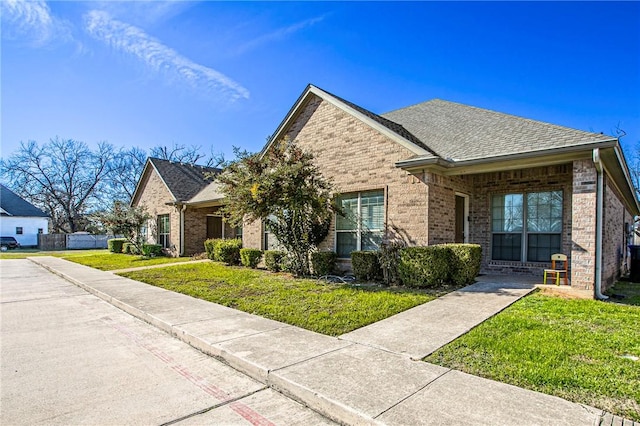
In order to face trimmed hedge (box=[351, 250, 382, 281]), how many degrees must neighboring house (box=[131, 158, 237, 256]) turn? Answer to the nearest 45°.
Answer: approximately 45° to its left

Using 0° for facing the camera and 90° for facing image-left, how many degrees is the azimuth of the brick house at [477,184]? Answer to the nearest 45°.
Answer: approximately 45°

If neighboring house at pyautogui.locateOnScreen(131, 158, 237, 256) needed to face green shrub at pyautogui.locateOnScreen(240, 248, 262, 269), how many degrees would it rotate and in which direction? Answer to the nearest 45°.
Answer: approximately 45° to its left

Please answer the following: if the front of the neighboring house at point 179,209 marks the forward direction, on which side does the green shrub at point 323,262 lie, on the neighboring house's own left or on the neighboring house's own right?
on the neighboring house's own left

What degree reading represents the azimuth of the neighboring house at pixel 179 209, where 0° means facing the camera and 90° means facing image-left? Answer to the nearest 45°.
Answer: approximately 45°

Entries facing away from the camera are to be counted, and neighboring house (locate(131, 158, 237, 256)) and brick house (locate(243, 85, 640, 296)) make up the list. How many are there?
0

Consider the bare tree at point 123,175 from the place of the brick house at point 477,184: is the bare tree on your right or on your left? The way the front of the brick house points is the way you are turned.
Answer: on your right
